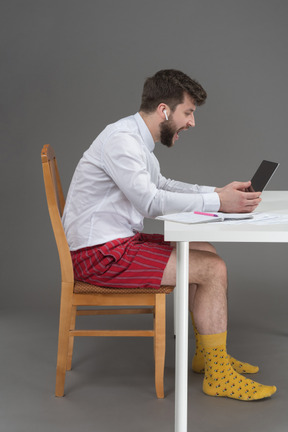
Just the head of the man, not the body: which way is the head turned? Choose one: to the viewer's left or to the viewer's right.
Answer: to the viewer's right

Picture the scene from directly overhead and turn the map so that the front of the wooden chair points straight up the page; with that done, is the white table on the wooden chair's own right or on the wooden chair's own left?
on the wooden chair's own right

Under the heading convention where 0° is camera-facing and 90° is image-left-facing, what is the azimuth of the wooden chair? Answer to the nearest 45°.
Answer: approximately 270°

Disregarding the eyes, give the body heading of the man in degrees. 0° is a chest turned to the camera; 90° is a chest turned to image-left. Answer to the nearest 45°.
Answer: approximately 270°
